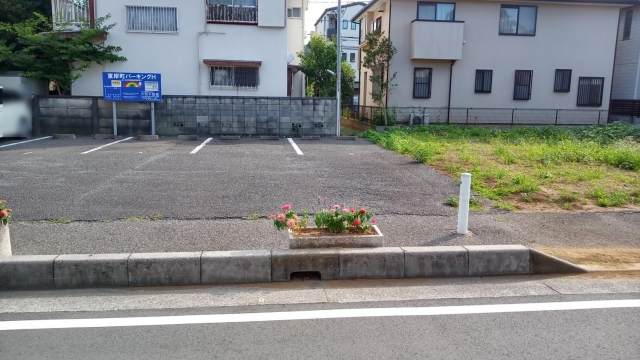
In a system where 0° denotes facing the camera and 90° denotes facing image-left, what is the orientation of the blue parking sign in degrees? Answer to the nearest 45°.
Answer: approximately 0°

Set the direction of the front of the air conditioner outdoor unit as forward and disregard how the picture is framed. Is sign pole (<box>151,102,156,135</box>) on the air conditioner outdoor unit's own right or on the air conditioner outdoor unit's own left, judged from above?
on the air conditioner outdoor unit's own right

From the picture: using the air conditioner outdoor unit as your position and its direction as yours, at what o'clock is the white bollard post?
The white bollard post is roughly at 12 o'clock from the air conditioner outdoor unit.

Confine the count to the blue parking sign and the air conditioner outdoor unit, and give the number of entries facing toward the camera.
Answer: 2

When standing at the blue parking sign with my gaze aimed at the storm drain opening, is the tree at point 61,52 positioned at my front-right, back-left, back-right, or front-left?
back-right

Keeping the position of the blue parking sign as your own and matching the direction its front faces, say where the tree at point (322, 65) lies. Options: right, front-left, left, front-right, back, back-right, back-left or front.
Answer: back-left
